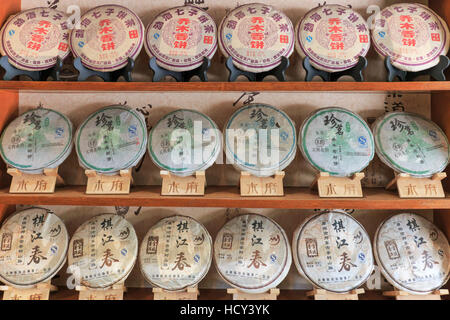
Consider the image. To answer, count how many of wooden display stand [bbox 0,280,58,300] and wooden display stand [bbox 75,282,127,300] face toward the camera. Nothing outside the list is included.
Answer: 2

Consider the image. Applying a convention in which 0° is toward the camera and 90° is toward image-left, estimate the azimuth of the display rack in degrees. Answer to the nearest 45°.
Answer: approximately 0°

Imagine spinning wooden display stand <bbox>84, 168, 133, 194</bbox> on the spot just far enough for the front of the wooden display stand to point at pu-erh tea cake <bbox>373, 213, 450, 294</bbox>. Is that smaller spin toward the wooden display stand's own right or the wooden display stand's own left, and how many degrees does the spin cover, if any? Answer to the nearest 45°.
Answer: approximately 45° to the wooden display stand's own left

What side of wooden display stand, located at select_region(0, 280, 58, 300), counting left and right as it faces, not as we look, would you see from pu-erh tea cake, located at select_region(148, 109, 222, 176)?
left

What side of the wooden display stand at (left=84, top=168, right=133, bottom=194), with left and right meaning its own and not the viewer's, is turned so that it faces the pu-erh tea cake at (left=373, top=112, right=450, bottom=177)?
left

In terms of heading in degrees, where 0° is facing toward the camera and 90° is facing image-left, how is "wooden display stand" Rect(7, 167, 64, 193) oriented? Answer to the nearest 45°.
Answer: approximately 0°
